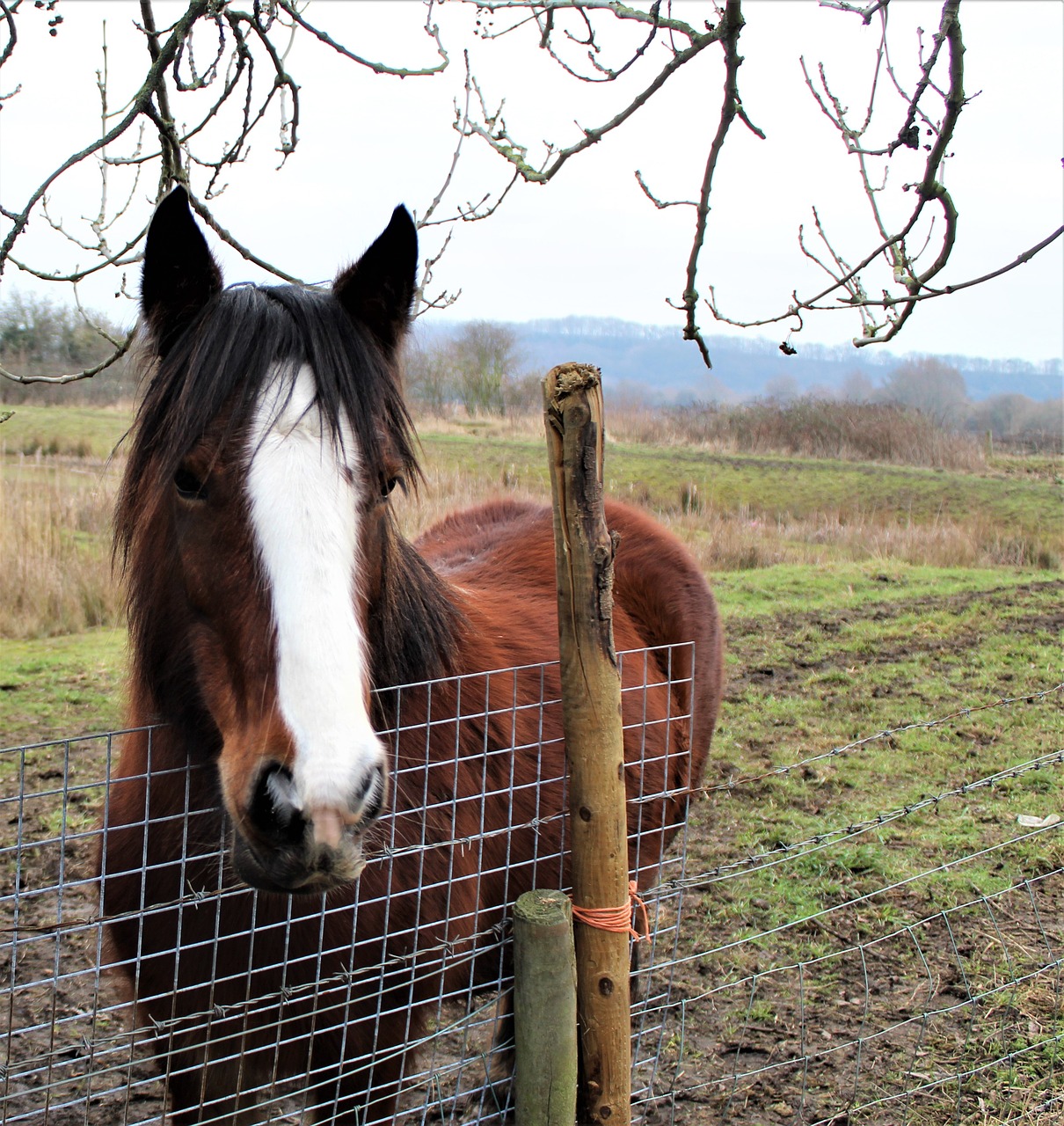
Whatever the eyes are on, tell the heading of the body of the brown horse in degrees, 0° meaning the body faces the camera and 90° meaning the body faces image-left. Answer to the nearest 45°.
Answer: approximately 45°
